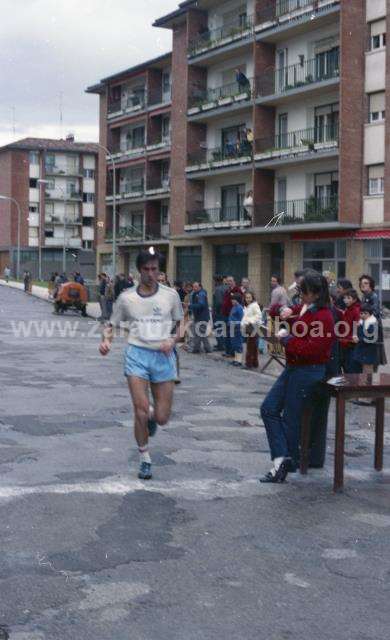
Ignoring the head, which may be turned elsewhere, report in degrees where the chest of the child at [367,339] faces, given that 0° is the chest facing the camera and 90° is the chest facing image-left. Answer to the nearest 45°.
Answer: approximately 45°

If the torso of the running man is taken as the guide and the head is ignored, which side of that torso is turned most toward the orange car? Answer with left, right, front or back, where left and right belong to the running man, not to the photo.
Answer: back

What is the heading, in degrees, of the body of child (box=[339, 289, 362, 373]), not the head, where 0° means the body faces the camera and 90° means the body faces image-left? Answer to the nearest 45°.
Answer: approximately 45°

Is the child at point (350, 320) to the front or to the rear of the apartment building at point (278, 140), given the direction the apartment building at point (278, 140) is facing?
to the front

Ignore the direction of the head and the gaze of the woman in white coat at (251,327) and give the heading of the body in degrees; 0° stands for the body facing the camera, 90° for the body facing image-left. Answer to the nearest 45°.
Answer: approximately 45°

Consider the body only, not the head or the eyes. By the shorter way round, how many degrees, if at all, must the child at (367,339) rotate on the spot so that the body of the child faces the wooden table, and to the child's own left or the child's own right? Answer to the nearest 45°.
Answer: approximately 45° to the child's own left

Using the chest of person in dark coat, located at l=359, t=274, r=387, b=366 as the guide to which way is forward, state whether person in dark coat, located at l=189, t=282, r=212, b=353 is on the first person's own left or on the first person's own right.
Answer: on the first person's own right

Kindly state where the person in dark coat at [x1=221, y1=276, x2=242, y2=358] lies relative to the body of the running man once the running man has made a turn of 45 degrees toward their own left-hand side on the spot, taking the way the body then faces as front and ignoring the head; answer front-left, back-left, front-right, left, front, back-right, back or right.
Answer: back-left

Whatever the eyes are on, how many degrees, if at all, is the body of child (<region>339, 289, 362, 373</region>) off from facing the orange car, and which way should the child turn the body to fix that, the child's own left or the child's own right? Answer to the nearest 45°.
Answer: approximately 90° to the child's own right

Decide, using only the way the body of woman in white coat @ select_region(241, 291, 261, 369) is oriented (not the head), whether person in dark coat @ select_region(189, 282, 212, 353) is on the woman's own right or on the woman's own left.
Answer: on the woman's own right

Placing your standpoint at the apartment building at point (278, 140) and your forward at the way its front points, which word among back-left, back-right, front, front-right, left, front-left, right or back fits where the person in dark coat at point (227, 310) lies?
front-left
